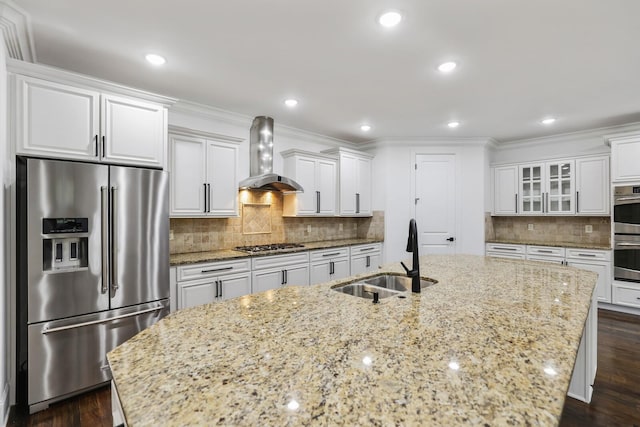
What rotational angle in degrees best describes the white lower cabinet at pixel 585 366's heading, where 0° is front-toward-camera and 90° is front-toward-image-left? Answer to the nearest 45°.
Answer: approximately 270°

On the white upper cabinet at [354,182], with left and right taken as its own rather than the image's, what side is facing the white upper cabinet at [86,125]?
right

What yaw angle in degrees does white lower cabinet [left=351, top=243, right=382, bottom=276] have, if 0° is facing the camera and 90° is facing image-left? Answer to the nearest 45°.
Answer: approximately 315°

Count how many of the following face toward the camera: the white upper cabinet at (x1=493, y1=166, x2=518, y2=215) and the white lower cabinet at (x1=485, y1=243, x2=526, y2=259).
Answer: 2

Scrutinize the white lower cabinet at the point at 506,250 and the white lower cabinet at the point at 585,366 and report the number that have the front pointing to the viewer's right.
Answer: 1
